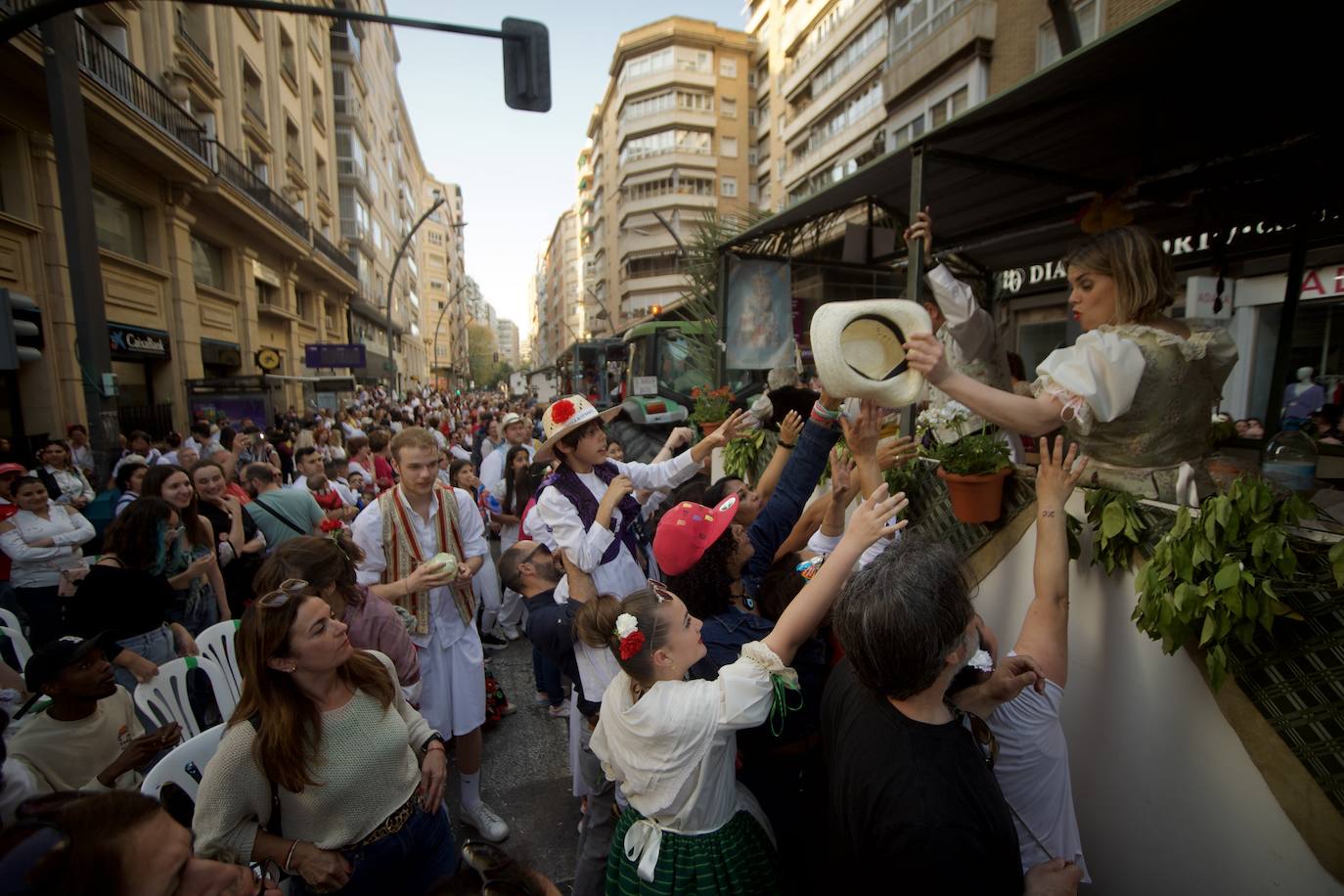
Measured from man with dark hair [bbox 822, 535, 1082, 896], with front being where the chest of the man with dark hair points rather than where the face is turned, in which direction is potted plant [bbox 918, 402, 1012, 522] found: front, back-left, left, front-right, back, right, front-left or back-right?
front-left

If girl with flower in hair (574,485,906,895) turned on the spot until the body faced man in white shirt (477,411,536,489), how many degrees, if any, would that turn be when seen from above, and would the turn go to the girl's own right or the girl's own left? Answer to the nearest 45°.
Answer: approximately 90° to the girl's own left

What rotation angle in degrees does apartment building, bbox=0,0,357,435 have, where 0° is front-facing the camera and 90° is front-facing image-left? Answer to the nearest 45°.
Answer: approximately 315°

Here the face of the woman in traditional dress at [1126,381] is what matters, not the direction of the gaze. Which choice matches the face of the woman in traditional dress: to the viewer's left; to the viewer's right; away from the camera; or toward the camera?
to the viewer's left

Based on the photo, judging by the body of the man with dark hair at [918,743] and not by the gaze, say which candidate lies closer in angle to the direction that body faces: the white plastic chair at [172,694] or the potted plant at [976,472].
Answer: the potted plant

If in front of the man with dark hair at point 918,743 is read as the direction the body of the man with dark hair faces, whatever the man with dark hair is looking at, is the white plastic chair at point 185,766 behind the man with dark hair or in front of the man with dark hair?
behind

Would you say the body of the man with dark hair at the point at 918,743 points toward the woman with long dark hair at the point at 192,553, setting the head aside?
no

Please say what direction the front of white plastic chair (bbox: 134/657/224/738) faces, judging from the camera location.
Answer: facing away from the viewer and to the right of the viewer

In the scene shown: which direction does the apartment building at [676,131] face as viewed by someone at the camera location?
facing the viewer and to the left of the viewer

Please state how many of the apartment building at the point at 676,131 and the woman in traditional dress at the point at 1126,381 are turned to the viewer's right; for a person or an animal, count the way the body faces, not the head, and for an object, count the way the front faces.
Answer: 0

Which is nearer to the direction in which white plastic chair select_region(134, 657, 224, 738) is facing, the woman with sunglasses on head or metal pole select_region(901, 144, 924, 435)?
the metal pole

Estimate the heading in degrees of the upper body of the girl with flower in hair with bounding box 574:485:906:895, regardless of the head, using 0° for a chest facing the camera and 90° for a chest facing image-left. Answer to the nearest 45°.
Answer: approximately 225°

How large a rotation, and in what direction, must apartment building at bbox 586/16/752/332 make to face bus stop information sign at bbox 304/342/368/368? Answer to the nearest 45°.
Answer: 0° — it already faces it

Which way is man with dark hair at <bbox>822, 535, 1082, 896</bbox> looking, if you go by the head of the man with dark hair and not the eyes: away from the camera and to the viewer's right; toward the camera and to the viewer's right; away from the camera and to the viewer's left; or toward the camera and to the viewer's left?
away from the camera and to the viewer's right

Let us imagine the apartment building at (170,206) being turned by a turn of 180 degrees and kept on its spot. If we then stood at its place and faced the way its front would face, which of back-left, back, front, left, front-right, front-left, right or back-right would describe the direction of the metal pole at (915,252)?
back-left
